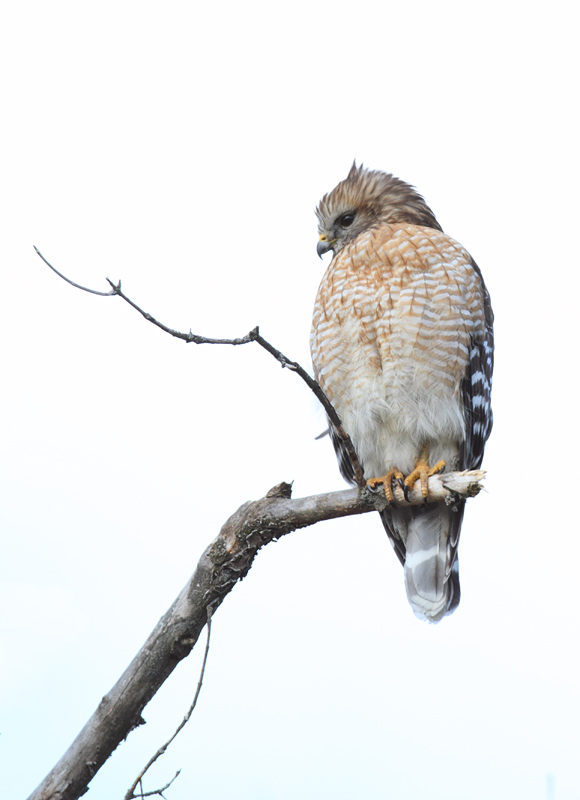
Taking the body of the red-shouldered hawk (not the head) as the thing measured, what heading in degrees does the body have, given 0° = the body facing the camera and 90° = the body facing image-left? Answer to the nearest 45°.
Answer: approximately 45°
